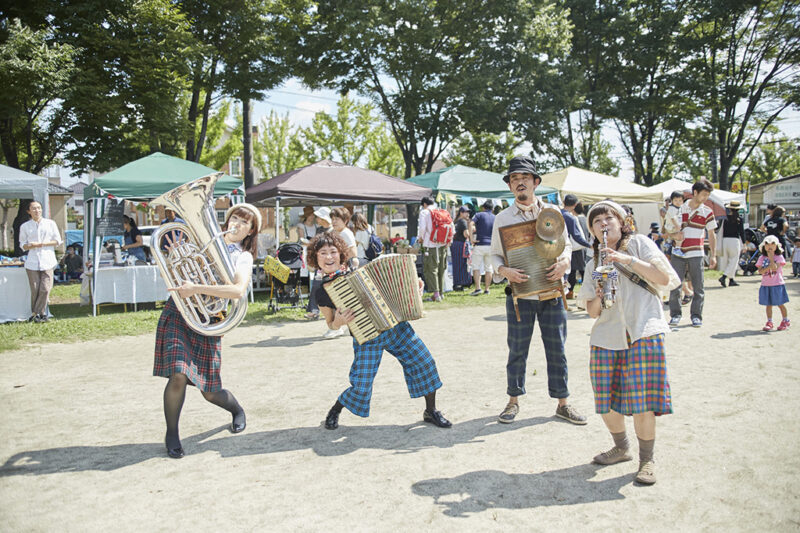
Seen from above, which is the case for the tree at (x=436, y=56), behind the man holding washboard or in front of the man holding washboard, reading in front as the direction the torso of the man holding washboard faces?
behind

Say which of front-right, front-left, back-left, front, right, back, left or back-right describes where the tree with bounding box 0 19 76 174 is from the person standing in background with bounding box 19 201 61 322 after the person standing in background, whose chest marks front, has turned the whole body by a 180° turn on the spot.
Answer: front

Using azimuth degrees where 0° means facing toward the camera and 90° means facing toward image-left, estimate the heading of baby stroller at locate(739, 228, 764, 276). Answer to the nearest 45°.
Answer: approximately 45°

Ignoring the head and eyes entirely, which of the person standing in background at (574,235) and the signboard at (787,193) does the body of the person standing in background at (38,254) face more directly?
the person standing in background

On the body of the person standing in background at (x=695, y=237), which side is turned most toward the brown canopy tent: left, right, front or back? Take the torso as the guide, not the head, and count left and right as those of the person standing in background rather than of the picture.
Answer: right
